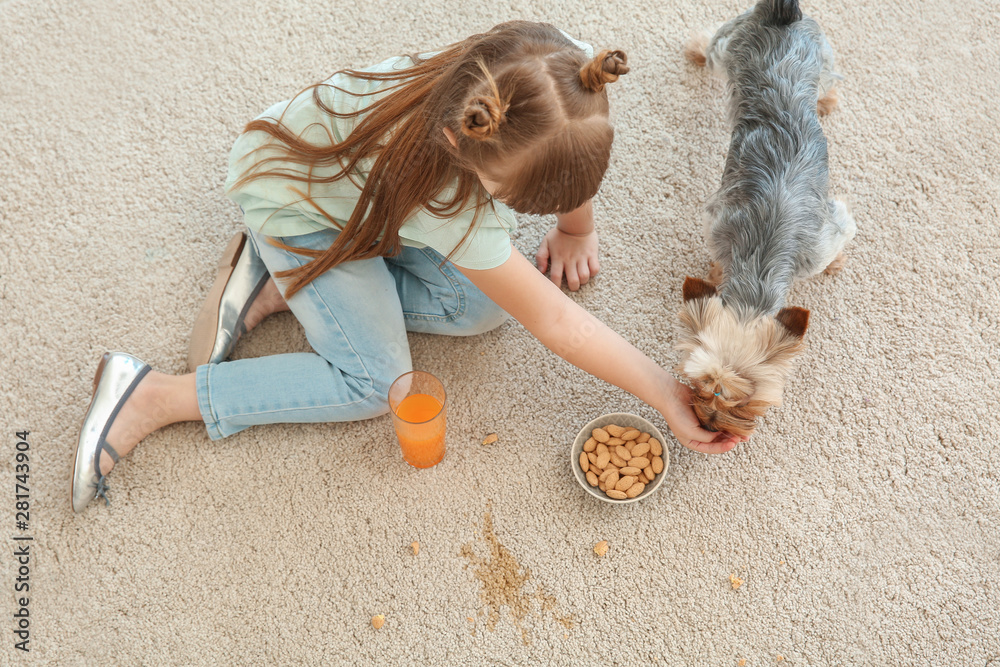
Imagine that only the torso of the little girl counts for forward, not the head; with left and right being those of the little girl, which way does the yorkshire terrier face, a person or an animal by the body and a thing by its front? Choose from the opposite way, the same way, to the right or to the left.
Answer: to the right

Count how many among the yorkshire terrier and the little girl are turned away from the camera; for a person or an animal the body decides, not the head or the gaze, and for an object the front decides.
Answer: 0

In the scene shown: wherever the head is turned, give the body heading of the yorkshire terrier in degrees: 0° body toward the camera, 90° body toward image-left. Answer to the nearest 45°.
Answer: approximately 0°

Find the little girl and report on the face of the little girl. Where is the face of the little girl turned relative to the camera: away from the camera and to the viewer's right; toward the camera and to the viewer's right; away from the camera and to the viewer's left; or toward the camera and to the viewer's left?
toward the camera and to the viewer's right

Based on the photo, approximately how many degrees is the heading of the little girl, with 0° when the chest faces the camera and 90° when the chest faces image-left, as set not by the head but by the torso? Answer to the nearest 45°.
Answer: approximately 315°
